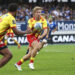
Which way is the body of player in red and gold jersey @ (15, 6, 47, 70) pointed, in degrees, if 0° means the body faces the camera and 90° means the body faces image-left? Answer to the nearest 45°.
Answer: approximately 315°

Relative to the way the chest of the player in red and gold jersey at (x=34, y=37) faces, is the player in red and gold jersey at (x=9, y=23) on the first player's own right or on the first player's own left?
on the first player's own right
